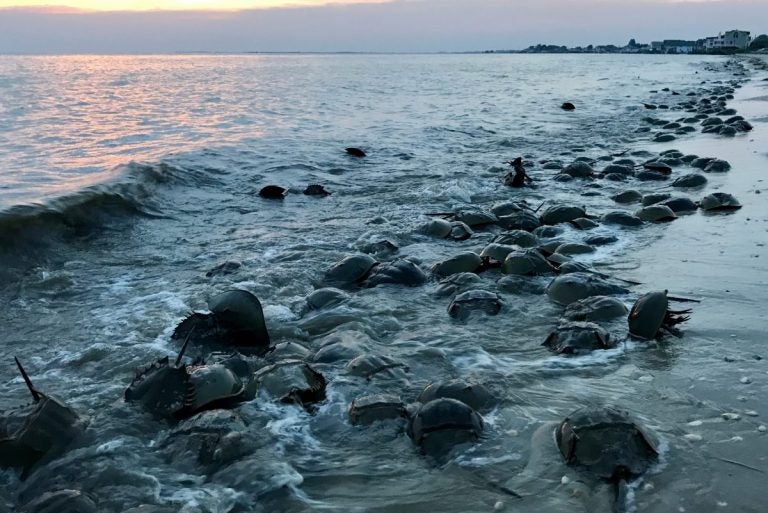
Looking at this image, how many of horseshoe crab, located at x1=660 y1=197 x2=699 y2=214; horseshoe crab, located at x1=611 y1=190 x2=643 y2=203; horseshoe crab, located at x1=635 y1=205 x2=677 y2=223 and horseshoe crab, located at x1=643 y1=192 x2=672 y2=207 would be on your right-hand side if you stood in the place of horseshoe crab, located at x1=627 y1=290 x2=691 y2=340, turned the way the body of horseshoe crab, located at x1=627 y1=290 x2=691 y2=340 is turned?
4

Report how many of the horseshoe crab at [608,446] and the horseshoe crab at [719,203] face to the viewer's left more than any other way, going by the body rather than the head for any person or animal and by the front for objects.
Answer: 0

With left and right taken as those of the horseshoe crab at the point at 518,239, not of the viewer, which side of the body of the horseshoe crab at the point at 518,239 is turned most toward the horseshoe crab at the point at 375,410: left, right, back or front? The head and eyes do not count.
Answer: right

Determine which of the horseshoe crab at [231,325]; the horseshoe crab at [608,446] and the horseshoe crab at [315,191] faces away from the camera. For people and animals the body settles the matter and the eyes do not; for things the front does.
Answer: the horseshoe crab at [608,446]

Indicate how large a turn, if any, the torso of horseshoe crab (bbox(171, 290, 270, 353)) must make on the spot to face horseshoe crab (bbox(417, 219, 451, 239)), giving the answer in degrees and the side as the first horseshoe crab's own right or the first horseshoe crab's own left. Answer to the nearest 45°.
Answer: approximately 45° to the first horseshoe crab's own left

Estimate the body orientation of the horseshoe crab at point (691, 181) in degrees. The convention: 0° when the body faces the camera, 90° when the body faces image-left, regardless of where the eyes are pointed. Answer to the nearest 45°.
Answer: approximately 270°

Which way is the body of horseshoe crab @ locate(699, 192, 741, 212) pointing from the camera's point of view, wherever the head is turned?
to the viewer's right

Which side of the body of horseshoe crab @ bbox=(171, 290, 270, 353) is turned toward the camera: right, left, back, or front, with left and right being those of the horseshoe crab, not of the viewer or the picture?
right

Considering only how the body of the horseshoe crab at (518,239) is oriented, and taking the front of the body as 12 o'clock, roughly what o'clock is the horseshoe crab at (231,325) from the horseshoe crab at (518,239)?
the horseshoe crab at (231,325) is roughly at 4 o'clock from the horseshoe crab at (518,239).

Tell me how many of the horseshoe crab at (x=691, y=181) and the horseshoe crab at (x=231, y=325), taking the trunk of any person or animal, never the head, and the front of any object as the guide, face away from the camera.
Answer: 0

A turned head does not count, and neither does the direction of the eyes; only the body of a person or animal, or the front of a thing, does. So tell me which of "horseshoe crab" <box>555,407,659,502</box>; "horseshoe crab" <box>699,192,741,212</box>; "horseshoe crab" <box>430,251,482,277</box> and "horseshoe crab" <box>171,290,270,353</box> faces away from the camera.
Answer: "horseshoe crab" <box>555,407,659,502</box>
